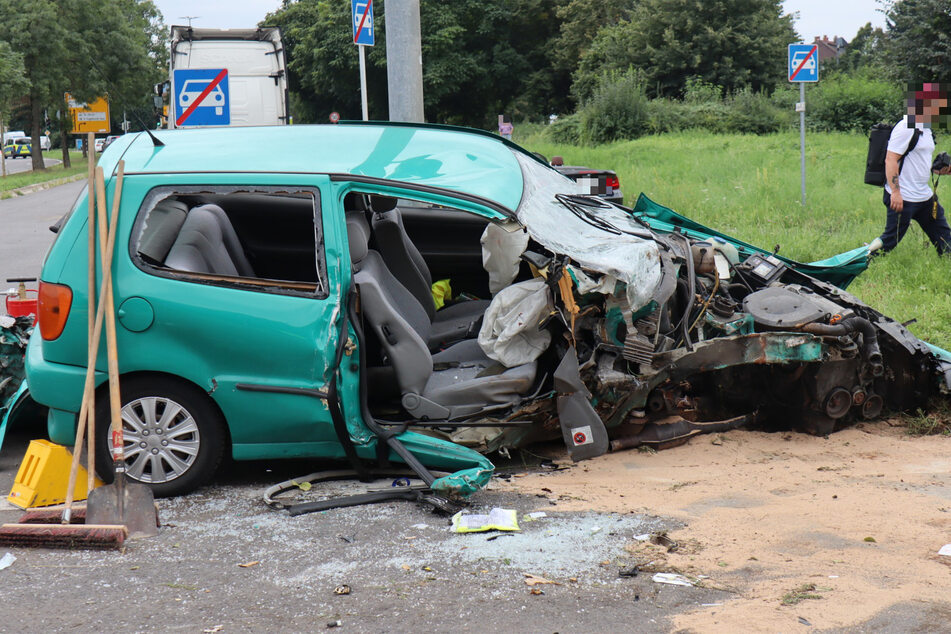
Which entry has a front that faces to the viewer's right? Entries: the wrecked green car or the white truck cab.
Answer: the wrecked green car

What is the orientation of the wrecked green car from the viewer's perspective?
to the viewer's right

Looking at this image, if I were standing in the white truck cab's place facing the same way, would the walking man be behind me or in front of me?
behind

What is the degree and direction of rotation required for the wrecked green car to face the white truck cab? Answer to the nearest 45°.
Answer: approximately 90° to its left

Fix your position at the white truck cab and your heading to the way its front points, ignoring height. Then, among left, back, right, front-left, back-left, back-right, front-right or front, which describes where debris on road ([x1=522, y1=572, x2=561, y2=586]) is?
back

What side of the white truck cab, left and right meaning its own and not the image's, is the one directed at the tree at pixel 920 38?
right

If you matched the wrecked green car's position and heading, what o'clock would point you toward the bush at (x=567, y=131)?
The bush is roughly at 9 o'clock from the wrecked green car.

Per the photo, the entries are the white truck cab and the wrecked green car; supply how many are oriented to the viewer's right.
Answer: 1

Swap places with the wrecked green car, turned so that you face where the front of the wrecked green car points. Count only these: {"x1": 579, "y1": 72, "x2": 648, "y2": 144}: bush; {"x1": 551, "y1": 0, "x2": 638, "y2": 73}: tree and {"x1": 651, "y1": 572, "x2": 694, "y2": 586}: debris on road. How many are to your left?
2

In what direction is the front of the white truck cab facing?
away from the camera

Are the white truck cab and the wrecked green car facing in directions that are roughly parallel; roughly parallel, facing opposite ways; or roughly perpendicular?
roughly perpendicular
